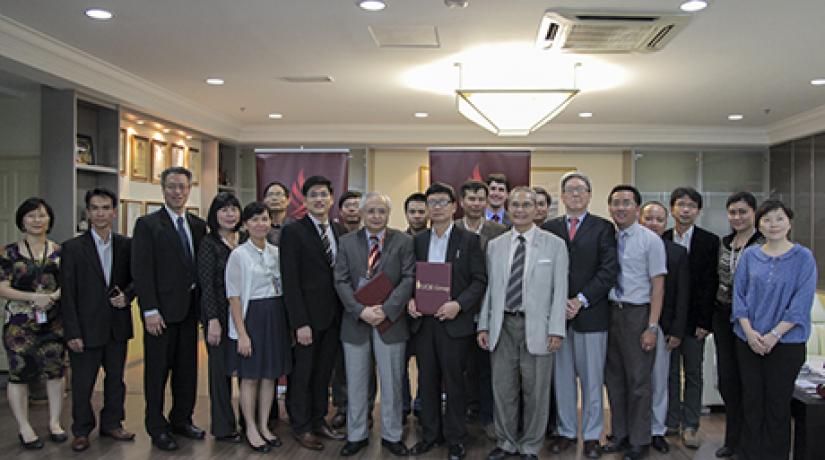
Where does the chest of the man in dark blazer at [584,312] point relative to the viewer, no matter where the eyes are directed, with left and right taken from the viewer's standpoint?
facing the viewer

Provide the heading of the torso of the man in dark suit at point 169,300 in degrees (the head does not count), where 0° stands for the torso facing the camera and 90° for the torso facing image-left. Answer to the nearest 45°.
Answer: approximately 315°

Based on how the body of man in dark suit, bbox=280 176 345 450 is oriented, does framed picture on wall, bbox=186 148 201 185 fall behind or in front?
behind

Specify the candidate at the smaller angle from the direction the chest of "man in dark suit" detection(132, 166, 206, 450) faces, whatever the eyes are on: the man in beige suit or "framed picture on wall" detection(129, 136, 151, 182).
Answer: the man in beige suit

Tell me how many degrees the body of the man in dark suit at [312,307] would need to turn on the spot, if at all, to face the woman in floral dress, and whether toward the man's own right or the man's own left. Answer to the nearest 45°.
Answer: approximately 135° to the man's own right

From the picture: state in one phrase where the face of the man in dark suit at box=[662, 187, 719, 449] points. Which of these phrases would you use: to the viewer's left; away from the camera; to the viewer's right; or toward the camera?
toward the camera

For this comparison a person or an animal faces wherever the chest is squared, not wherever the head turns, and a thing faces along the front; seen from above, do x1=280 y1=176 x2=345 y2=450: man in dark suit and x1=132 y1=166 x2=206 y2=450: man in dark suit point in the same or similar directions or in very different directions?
same or similar directions

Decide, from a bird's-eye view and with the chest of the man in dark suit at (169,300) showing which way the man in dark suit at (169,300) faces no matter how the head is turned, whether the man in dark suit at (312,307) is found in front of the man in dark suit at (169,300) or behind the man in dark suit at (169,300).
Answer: in front

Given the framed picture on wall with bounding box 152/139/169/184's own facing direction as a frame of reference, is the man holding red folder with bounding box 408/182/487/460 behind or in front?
in front

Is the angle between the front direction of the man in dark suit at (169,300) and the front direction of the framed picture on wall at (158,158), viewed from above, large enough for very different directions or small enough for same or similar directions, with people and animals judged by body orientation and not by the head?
same or similar directions

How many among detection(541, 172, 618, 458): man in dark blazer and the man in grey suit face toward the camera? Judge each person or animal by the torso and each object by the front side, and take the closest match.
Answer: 2

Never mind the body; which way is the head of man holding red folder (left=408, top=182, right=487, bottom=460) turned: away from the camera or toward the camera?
toward the camera
